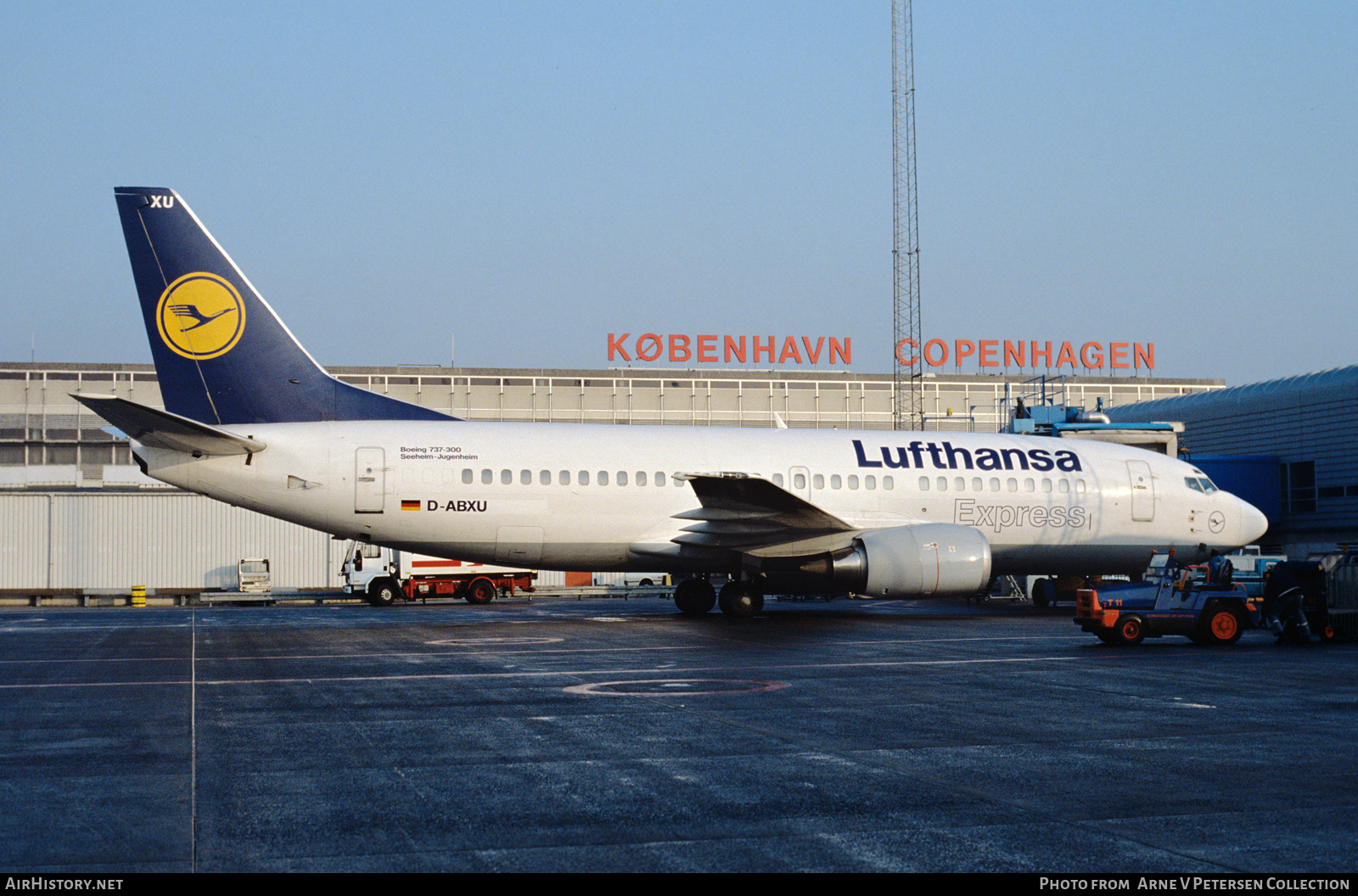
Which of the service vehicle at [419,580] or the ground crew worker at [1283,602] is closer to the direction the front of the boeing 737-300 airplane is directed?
the ground crew worker

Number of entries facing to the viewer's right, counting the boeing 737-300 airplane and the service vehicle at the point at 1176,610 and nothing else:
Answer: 1

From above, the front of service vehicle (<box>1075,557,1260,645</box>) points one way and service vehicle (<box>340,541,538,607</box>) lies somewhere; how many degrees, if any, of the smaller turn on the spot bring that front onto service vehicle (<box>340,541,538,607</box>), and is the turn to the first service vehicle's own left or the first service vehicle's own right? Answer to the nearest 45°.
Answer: approximately 45° to the first service vehicle's own right

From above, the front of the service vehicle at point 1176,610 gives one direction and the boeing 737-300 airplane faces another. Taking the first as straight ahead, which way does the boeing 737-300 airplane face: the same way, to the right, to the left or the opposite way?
the opposite way

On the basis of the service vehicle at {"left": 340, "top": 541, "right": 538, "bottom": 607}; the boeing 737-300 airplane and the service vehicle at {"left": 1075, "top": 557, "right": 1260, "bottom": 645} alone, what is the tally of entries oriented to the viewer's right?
1

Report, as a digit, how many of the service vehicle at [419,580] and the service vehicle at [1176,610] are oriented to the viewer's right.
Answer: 0

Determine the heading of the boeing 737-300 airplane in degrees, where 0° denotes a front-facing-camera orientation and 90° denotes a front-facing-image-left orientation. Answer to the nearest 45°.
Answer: approximately 270°

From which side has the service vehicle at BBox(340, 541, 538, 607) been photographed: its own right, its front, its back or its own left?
left

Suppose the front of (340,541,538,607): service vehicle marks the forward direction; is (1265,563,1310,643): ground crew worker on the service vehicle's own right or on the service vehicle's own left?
on the service vehicle's own left

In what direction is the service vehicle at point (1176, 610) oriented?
to the viewer's left

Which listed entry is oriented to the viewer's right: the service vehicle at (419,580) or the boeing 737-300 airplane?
the boeing 737-300 airplane

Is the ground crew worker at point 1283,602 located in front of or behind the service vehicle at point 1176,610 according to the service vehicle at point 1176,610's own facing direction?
behind

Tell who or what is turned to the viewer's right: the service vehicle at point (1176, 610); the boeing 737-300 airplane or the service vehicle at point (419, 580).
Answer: the boeing 737-300 airplane

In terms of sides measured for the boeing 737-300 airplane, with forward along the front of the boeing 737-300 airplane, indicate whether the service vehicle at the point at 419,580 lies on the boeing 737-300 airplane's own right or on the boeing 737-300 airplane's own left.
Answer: on the boeing 737-300 airplane's own left
